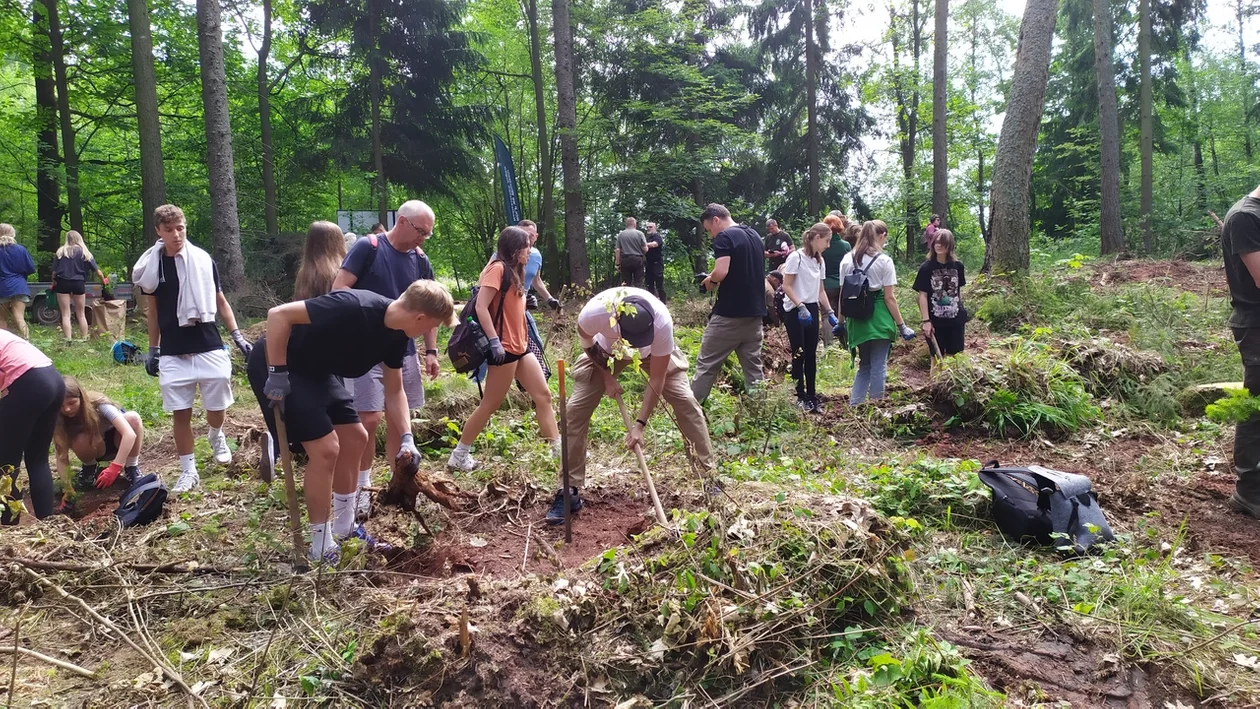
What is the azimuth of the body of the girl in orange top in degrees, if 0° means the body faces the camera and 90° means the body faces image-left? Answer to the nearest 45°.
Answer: approximately 270°

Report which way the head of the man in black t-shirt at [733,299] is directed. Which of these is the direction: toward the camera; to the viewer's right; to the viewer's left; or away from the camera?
to the viewer's left

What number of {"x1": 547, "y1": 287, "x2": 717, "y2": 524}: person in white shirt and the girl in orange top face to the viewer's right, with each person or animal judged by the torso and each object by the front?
1

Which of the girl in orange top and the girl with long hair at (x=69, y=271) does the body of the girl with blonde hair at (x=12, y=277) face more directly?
the girl with long hair

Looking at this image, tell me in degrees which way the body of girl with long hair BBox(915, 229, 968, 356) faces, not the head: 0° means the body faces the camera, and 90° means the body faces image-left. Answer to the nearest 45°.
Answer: approximately 0°

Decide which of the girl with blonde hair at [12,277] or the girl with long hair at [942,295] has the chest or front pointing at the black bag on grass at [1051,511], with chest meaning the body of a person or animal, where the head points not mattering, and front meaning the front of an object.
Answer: the girl with long hair at [942,295]

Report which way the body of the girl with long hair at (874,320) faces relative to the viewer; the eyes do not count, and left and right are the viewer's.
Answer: facing away from the viewer and to the right of the viewer

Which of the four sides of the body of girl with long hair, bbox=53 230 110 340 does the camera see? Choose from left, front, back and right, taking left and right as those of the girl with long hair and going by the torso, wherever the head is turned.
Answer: back

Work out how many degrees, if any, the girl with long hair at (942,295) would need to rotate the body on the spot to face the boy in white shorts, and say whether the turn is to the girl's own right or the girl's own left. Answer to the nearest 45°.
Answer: approximately 45° to the girl's own right

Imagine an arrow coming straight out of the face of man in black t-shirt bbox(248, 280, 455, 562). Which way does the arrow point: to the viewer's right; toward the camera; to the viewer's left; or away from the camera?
to the viewer's right
